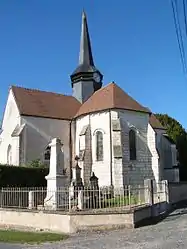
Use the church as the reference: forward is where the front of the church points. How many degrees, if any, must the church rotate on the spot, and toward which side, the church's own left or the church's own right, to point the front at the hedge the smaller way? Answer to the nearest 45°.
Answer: approximately 90° to the church's own left

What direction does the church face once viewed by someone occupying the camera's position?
facing away from the viewer and to the left of the viewer

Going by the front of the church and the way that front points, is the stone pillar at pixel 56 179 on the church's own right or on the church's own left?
on the church's own left

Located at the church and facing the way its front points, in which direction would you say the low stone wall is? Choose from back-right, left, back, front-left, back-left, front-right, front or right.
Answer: back-left

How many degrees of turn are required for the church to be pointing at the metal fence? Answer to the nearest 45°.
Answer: approximately 135° to its left
